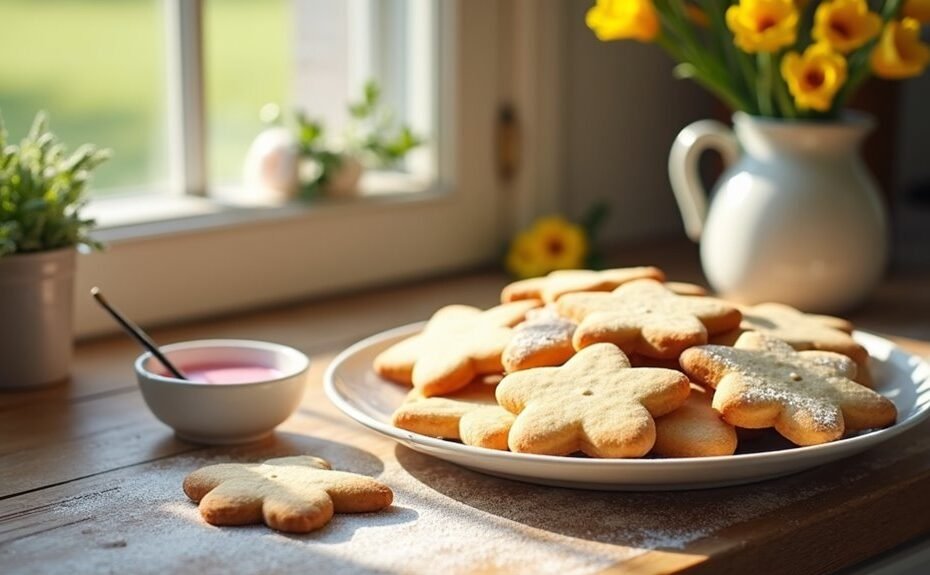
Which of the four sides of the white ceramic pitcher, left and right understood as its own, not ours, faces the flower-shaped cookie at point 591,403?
right

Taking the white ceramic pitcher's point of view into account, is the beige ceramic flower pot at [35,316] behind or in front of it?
behind

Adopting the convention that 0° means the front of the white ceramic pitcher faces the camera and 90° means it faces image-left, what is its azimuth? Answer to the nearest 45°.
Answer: approximately 270°

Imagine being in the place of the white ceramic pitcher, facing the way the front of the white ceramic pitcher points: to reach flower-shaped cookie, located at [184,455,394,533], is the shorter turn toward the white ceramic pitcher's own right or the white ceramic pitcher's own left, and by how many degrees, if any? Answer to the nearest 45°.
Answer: approximately 135° to the white ceramic pitcher's own right

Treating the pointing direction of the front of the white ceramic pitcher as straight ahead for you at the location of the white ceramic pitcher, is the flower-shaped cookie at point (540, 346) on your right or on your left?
on your right

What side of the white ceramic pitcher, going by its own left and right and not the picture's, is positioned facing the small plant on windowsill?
back

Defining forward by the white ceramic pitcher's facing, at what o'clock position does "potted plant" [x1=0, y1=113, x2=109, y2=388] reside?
The potted plant is roughly at 5 o'clock from the white ceramic pitcher.

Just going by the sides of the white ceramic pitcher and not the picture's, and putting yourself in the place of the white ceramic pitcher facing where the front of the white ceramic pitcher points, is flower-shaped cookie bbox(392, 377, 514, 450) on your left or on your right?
on your right
